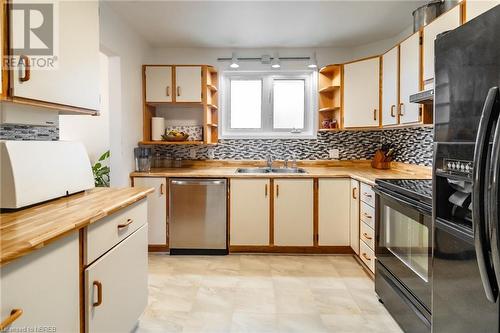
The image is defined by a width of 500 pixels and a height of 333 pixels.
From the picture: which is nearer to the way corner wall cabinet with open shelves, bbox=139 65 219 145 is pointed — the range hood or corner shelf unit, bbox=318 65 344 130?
the range hood

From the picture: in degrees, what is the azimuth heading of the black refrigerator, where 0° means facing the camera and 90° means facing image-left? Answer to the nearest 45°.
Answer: approximately 45°

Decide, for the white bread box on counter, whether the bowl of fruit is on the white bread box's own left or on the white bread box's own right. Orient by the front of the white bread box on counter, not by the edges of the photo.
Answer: on the white bread box's own left

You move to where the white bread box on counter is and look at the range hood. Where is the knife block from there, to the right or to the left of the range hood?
left

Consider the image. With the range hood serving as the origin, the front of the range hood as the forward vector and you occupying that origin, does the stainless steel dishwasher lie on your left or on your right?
on your right

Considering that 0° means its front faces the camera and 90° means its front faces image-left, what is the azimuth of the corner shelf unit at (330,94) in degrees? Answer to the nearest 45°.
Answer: approximately 45°

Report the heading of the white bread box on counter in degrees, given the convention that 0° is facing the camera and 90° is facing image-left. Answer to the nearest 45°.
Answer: approximately 315°

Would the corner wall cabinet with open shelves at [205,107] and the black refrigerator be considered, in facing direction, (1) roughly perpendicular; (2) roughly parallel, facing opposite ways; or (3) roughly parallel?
roughly perpendicular

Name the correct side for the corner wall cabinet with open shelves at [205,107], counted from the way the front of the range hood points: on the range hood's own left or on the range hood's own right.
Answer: on the range hood's own right

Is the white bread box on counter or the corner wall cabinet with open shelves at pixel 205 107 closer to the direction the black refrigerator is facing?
the white bread box on counter
